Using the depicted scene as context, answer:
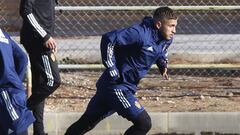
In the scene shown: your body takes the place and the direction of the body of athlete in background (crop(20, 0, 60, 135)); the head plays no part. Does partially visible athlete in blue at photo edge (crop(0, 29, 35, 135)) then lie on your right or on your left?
on your right
